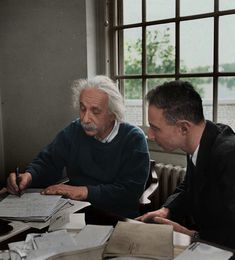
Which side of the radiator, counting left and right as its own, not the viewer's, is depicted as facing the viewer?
front

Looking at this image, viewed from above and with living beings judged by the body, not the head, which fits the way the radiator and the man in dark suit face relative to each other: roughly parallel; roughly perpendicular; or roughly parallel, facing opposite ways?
roughly perpendicular

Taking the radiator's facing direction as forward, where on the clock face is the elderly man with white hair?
The elderly man with white hair is roughly at 1 o'clock from the radiator.

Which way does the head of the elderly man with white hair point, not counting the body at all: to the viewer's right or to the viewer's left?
to the viewer's left

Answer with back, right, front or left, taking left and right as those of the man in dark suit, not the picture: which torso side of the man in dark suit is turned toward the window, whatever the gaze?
right

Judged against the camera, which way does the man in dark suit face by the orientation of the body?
to the viewer's left

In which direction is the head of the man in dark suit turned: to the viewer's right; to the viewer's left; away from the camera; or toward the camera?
to the viewer's left

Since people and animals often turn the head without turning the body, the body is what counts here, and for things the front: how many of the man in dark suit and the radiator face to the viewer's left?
1

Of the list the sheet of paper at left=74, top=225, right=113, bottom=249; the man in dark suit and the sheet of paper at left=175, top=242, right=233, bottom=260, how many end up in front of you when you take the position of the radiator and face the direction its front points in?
3

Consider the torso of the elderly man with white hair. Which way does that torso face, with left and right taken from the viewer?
facing the viewer and to the left of the viewer

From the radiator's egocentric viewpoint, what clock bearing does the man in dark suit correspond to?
The man in dark suit is roughly at 12 o'clock from the radiator.

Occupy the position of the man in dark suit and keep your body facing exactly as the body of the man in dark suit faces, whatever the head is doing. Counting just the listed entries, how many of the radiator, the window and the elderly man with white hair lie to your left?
0

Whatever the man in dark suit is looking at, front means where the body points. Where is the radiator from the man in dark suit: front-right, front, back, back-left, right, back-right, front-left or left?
right

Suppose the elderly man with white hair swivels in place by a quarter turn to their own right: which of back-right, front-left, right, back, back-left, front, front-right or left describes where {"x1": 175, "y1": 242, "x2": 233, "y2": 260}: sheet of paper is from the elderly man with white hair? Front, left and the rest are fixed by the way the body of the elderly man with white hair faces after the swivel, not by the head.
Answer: back-left
